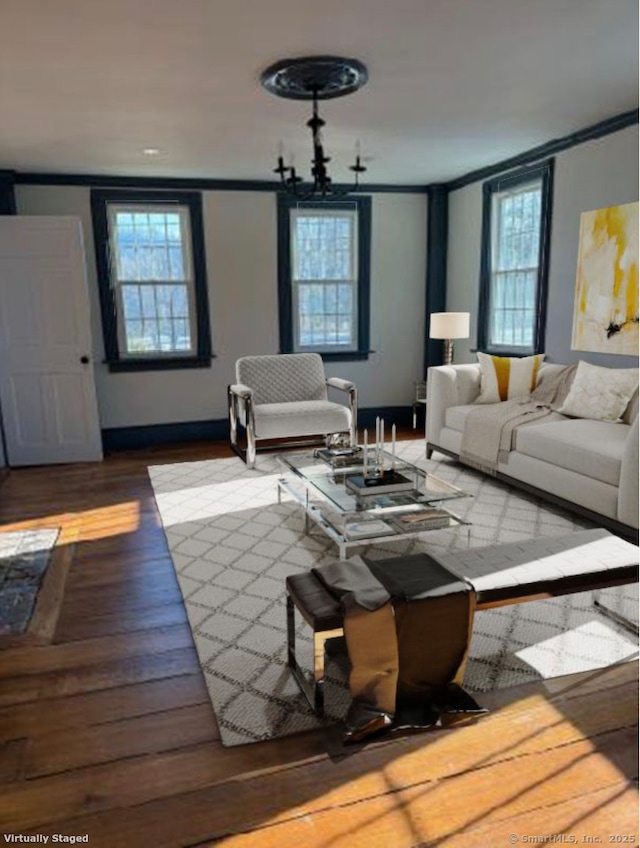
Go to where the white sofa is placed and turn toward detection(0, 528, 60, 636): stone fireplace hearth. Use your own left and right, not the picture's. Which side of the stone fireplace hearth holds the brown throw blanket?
left

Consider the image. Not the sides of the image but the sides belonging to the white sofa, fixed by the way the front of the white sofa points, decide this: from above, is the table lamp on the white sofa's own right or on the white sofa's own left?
on the white sofa's own right

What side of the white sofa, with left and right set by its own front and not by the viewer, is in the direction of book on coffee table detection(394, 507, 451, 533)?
front

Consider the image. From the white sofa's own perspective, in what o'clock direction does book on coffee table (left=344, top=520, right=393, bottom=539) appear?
The book on coffee table is roughly at 12 o'clock from the white sofa.

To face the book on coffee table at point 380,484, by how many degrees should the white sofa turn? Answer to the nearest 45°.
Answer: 0° — it already faces it

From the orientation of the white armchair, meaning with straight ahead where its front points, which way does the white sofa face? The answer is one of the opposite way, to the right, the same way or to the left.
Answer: to the right

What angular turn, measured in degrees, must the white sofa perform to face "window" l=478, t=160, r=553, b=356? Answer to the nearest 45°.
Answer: approximately 135° to its right

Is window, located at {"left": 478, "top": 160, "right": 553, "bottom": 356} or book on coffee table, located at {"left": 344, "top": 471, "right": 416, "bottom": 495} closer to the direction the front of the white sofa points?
the book on coffee table

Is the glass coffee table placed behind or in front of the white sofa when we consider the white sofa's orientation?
in front

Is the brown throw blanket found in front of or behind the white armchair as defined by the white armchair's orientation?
in front

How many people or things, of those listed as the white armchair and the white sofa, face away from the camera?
0

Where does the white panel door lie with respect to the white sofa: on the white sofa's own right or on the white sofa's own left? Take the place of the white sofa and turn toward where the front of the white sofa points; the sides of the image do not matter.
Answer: on the white sofa's own right

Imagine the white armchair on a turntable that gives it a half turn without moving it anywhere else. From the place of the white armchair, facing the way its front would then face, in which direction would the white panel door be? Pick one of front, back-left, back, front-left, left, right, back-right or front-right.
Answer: front-left
